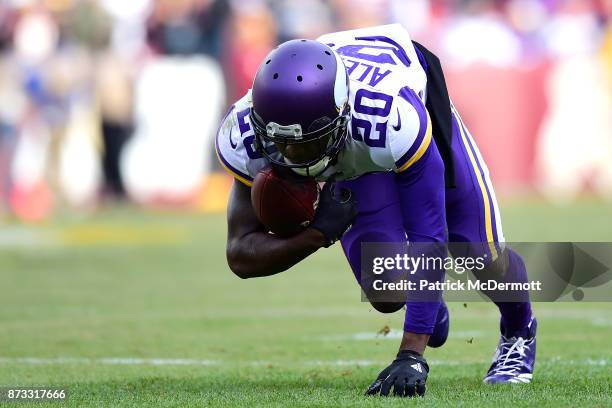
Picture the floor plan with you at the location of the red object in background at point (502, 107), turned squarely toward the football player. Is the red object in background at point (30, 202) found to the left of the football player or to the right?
right

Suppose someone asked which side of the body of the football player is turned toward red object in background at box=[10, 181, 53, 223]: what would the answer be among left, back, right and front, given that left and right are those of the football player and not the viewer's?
right

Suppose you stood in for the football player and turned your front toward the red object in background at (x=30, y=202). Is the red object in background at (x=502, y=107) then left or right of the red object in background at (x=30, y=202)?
right

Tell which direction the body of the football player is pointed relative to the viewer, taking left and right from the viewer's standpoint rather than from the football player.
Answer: facing the viewer and to the left of the viewer

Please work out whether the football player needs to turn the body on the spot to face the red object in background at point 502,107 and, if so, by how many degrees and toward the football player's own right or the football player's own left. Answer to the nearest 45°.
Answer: approximately 135° to the football player's own right
